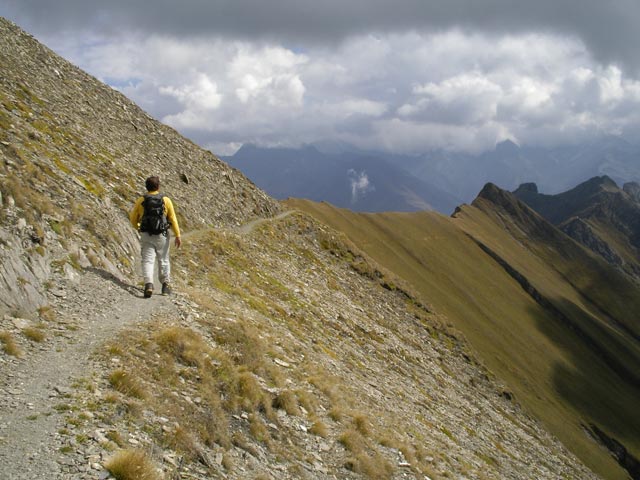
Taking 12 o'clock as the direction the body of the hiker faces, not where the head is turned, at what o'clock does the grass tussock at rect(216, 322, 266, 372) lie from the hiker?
The grass tussock is roughly at 4 o'clock from the hiker.

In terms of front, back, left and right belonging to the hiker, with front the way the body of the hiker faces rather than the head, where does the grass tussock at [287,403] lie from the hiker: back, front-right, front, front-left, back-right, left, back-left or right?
back-right

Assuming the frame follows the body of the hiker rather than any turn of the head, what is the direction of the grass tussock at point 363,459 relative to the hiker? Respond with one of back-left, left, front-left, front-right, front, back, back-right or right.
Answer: back-right

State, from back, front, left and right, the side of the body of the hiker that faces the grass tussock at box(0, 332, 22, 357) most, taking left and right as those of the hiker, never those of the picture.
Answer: back

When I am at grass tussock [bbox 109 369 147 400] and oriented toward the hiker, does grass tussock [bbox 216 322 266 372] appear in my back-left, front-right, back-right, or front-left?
front-right

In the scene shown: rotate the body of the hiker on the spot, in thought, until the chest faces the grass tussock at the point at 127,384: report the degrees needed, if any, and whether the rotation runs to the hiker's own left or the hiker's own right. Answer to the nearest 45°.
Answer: approximately 180°

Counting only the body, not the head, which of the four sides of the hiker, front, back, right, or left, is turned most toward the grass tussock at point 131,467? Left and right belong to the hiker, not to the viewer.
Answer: back

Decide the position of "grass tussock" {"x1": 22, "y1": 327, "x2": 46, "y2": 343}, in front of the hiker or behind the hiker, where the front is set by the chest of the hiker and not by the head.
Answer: behind

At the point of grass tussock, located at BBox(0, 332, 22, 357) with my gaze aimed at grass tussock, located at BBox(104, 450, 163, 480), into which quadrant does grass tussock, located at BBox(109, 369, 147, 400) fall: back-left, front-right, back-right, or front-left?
front-left

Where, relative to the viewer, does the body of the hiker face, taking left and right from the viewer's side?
facing away from the viewer
